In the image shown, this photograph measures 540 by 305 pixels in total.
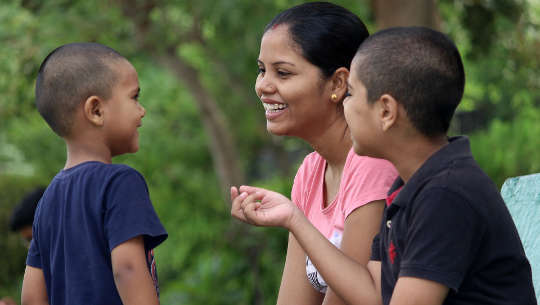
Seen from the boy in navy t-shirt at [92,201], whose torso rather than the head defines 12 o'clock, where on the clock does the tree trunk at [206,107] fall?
The tree trunk is roughly at 11 o'clock from the boy in navy t-shirt.

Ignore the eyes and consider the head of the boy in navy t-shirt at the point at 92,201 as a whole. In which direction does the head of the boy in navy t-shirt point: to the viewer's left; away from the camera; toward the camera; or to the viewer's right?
to the viewer's right

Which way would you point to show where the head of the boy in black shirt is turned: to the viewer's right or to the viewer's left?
to the viewer's left

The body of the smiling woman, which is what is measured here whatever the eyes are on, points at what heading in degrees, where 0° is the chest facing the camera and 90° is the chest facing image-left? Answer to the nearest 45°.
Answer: approximately 45°

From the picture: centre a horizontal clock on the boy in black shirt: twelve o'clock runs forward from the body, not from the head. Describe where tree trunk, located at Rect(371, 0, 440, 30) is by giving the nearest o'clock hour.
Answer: The tree trunk is roughly at 3 o'clock from the boy in black shirt.

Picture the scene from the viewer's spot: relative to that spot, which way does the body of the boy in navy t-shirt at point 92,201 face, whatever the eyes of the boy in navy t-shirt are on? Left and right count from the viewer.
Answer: facing away from the viewer and to the right of the viewer

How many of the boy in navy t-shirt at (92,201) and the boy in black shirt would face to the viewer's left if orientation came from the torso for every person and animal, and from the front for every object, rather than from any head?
1

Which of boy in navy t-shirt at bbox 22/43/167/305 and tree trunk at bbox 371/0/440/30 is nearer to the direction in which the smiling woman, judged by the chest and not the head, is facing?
the boy in navy t-shirt

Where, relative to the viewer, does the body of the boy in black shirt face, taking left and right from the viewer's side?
facing to the left of the viewer
